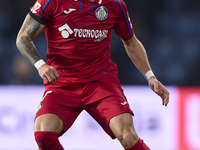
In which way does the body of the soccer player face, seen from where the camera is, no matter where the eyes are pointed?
toward the camera
